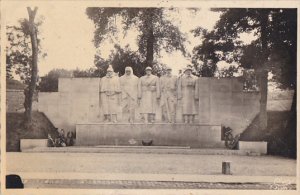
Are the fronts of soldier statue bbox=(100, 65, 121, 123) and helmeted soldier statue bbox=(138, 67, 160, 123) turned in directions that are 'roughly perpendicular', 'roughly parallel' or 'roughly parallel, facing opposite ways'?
roughly parallel

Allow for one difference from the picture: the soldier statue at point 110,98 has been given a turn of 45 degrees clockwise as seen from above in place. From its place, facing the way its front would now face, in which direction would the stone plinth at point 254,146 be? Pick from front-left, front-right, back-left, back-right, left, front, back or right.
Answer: back-left

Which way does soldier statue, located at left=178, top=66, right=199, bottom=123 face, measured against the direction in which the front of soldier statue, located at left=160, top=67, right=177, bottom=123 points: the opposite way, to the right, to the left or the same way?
the same way

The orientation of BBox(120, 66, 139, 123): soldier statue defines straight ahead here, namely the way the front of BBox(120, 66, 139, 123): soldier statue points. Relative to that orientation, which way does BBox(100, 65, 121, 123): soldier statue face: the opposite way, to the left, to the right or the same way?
the same way

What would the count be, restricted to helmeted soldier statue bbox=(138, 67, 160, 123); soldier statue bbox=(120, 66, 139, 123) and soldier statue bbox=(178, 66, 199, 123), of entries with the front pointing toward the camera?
3

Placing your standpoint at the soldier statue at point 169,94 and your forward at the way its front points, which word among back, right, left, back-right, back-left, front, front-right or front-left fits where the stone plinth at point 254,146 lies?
left

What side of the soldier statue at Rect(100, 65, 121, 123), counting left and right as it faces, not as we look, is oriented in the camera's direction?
front

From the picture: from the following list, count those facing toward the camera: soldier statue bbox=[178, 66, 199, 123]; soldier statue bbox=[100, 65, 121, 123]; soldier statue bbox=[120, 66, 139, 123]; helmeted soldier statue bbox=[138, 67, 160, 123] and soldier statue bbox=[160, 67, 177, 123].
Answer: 5

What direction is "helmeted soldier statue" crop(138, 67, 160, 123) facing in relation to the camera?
toward the camera

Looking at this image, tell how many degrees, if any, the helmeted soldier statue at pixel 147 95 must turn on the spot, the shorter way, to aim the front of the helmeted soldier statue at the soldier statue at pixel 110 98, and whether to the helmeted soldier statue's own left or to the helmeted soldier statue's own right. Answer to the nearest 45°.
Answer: approximately 90° to the helmeted soldier statue's own right

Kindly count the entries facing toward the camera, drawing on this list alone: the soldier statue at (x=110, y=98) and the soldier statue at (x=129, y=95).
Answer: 2

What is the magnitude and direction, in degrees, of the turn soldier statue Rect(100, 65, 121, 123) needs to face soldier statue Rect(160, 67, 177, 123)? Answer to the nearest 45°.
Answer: approximately 90° to its left

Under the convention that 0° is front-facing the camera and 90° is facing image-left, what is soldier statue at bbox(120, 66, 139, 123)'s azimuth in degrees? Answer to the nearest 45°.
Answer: approximately 0°

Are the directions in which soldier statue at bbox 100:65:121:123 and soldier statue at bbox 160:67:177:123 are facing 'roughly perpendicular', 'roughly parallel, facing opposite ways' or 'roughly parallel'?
roughly parallel

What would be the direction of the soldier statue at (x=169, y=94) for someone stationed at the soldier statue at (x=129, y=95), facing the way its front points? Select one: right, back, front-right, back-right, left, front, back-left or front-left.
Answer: left

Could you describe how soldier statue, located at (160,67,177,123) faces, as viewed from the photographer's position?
facing the viewer
